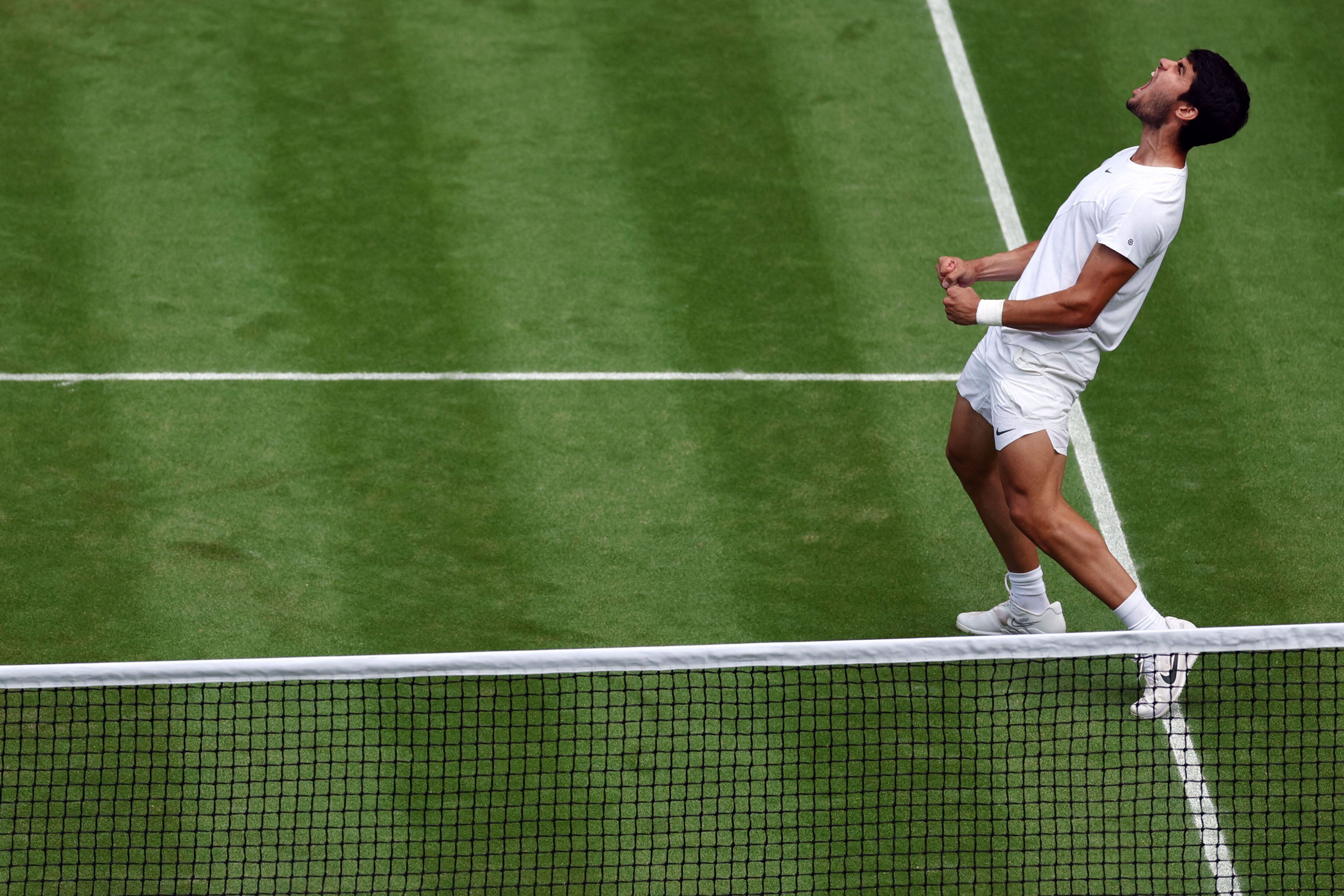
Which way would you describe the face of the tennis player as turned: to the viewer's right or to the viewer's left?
to the viewer's left

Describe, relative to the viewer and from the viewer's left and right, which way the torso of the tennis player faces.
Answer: facing to the left of the viewer
